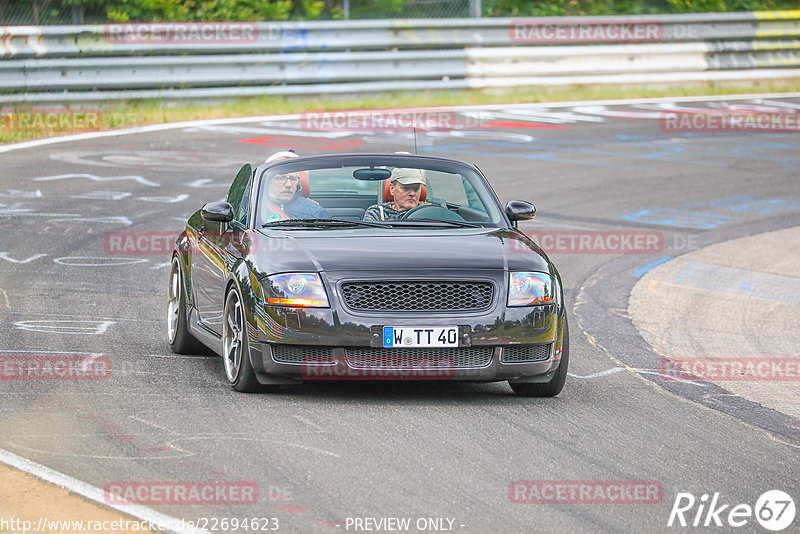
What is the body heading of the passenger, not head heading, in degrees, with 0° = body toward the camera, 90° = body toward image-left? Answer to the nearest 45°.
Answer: approximately 0°

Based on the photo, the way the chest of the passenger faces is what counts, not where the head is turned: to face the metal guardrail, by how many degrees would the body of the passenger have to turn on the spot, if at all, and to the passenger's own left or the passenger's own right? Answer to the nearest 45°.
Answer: approximately 180°

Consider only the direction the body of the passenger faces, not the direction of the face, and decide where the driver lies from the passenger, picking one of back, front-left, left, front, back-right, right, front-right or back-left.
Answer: left
